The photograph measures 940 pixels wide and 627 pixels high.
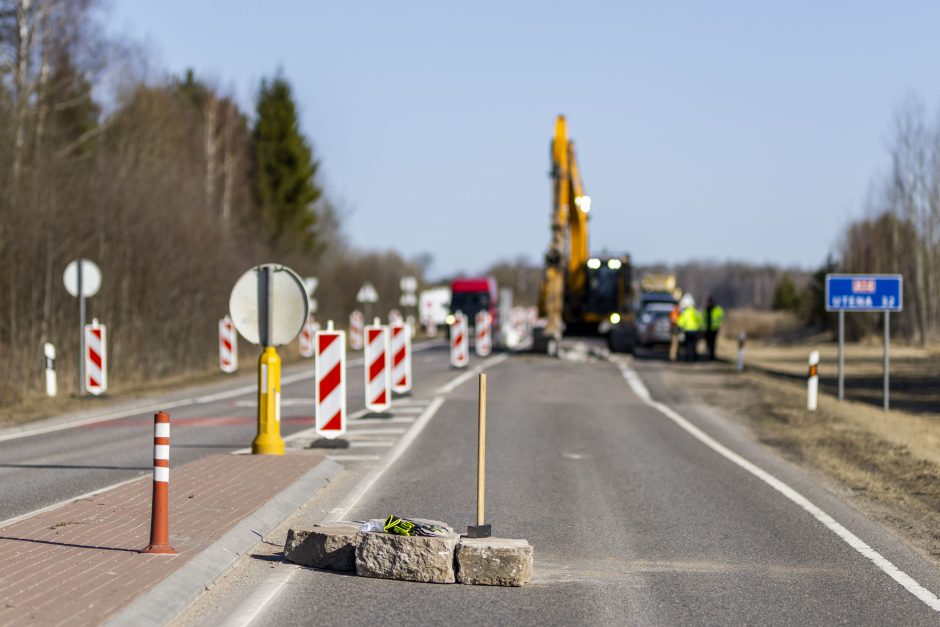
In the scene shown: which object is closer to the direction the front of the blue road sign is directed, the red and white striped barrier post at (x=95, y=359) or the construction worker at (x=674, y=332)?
the red and white striped barrier post

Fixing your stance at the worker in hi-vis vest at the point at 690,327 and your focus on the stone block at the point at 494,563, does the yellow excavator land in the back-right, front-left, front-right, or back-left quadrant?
back-right

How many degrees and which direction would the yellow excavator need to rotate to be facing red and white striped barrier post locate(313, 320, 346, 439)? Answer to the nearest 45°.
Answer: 0° — it already faces it

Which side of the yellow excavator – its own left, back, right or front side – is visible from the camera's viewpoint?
front

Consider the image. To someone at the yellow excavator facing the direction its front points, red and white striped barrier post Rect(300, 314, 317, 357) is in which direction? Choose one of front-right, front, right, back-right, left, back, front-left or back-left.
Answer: right

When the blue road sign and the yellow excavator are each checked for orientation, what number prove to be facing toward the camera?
2

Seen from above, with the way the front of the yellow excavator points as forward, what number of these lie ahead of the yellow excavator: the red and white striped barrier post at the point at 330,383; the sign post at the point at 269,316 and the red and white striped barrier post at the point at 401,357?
3

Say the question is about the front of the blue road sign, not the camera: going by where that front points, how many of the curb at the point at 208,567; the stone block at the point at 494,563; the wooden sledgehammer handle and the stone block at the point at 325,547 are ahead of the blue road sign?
4

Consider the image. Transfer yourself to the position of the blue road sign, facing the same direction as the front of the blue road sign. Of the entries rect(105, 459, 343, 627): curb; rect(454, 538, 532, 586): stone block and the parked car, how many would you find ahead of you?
2

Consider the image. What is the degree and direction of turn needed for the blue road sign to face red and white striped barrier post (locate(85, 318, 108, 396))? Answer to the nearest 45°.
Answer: approximately 90° to its right

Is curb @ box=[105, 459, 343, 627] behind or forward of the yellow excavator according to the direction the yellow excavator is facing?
forward

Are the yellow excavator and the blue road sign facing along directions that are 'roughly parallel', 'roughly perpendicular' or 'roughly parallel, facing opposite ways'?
roughly parallel

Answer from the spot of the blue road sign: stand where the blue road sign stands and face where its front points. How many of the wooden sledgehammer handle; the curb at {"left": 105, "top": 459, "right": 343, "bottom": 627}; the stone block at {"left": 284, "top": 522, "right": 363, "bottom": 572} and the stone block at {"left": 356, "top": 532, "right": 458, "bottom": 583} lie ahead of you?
4

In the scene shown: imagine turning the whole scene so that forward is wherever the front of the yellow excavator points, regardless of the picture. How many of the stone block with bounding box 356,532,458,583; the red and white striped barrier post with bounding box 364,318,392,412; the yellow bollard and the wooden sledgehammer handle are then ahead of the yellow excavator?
4

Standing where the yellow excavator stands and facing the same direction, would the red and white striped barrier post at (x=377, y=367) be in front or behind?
in front
